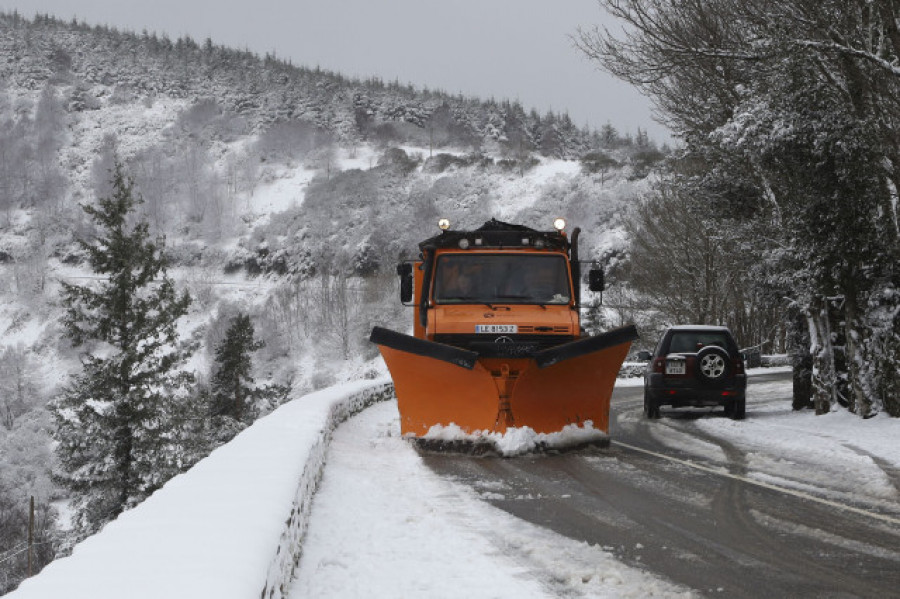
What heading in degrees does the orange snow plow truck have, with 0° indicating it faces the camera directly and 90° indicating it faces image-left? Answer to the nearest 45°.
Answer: approximately 0°

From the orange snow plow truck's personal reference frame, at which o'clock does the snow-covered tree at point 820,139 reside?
The snow-covered tree is roughly at 8 o'clock from the orange snow plow truck.

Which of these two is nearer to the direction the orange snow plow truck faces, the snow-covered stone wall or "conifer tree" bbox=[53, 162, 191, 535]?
the snow-covered stone wall

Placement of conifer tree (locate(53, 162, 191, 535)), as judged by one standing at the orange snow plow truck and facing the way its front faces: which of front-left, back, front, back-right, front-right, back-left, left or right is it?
back-right

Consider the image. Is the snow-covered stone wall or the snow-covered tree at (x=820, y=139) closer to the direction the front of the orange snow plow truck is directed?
the snow-covered stone wall
